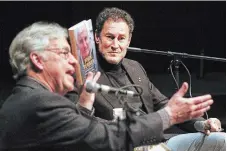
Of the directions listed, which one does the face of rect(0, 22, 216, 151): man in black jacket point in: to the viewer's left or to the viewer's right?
to the viewer's right

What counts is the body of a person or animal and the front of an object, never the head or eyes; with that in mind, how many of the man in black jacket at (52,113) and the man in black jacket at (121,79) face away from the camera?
0

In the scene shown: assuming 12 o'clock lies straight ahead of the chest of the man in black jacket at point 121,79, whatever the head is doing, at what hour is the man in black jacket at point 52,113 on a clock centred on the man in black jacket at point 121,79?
the man in black jacket at point 52,113 is roughly at 2 o'clock from the man in black jacket at point 121,79.

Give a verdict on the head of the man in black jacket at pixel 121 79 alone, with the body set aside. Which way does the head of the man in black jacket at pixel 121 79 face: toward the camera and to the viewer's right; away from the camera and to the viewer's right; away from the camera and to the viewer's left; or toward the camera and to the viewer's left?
toward the camera and to the viewer's left

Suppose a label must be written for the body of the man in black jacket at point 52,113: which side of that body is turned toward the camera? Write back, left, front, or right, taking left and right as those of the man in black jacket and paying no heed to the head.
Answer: right

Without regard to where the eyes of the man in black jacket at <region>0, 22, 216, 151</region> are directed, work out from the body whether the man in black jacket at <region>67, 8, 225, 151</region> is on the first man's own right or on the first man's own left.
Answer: on the first man's own left

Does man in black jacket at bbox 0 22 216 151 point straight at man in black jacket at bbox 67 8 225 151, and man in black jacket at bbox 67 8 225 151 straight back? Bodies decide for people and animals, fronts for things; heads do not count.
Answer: no
